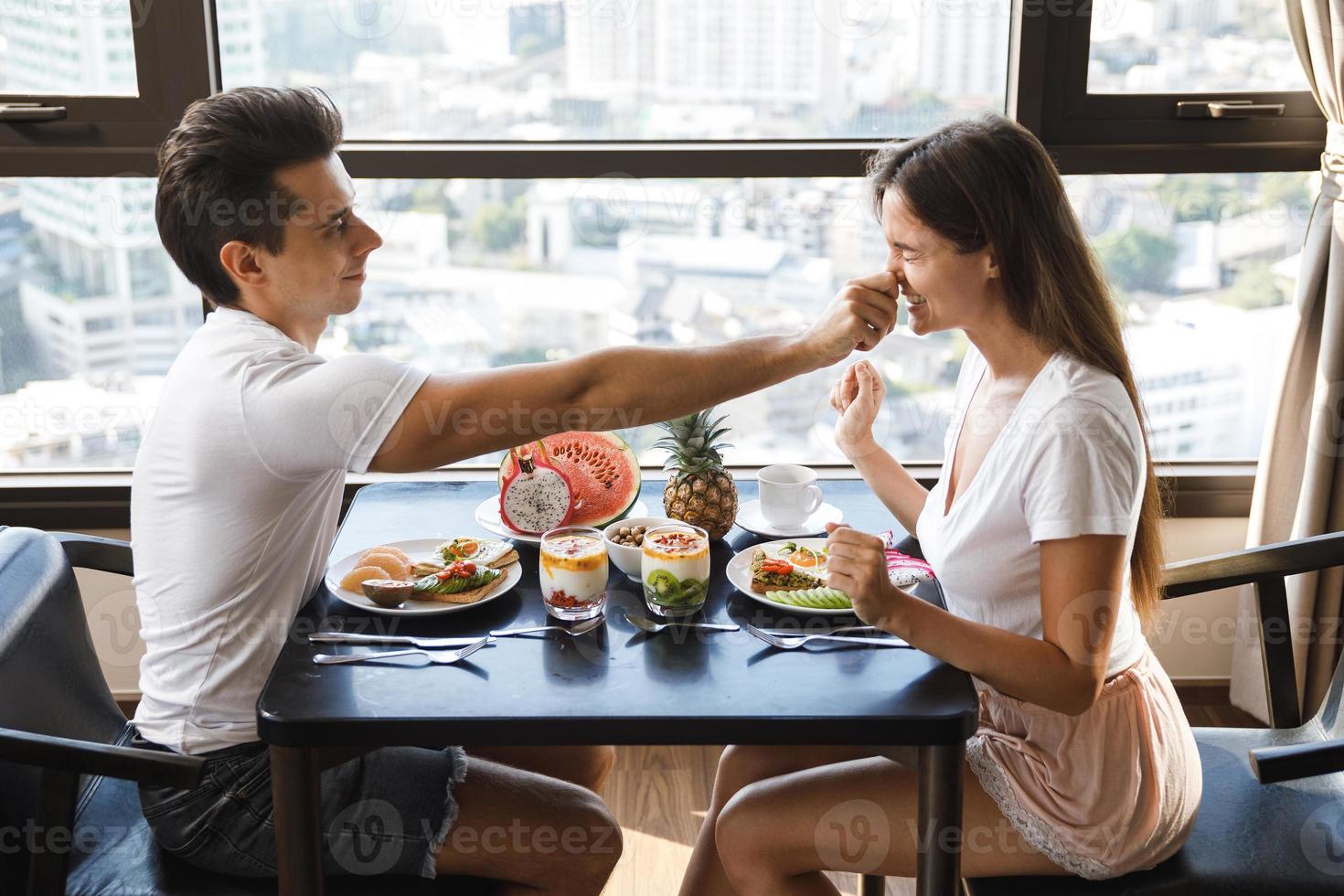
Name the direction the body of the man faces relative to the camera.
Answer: to the viewer's right

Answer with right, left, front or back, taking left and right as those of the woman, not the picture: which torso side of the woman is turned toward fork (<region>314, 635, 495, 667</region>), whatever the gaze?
front

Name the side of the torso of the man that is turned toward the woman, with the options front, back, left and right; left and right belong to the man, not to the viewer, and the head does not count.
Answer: front

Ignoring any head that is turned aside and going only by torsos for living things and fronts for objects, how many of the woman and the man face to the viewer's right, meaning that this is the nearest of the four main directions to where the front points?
1

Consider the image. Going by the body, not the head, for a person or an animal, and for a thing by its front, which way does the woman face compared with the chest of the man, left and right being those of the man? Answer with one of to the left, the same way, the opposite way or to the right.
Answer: the opposite way

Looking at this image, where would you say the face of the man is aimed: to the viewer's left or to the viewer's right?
to the viewer's right

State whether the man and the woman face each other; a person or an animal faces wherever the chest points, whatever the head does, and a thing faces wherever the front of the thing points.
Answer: yes

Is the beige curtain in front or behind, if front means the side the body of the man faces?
in front

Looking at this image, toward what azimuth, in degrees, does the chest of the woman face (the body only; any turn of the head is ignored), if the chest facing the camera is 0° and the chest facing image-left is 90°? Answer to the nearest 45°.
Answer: approximately 90°

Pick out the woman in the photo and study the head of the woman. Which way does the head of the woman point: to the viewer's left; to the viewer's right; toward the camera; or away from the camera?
to the viewer's left
